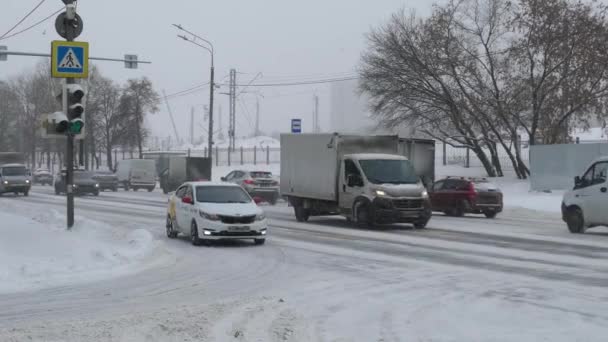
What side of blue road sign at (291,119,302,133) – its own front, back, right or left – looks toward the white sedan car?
front

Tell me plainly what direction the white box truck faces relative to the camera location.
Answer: facing the viewer and to the right of the viewer

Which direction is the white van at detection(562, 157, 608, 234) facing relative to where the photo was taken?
to the viewer's left

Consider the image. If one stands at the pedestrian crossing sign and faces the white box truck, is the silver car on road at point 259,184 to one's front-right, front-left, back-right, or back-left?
front-left

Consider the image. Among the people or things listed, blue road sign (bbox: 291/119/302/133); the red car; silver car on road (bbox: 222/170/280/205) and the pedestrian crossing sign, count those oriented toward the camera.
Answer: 2

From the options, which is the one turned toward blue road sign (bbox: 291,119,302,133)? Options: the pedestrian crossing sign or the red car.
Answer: the red car

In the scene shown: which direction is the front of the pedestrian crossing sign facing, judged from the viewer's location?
facing the viewer

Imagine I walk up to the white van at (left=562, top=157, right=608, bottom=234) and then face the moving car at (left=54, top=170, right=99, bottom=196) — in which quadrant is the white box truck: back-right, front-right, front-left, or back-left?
front-left

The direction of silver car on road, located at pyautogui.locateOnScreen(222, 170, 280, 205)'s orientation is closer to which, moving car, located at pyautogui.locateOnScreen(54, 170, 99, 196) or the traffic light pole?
the moving car

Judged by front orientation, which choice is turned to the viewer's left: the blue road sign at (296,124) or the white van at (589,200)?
the white van

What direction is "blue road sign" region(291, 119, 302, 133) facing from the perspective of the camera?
toward the camera
